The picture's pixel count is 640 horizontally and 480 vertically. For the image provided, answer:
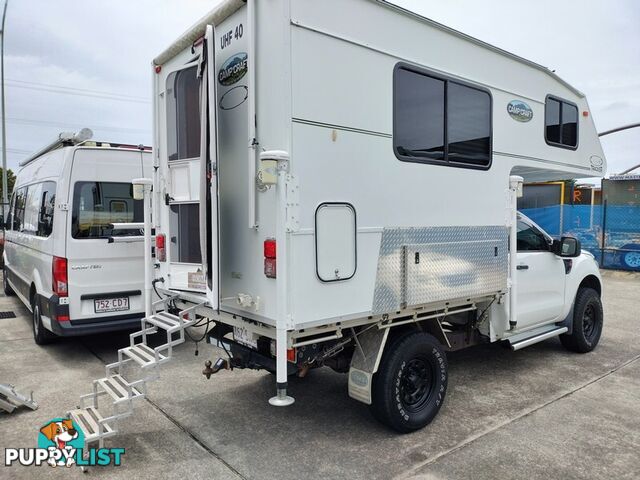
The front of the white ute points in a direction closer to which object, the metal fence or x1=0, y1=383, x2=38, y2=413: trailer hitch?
the metal fence

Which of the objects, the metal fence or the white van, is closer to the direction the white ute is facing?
the metal fence

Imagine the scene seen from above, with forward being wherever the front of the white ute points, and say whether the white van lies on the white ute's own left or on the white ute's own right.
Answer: on the white ute's own left

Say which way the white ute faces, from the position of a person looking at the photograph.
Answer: facing away from the viewer and to the right of the viewer

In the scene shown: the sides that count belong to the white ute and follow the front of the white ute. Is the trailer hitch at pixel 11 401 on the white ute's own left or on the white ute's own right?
on the white ute's own left

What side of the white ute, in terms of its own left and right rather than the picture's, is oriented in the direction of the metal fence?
front

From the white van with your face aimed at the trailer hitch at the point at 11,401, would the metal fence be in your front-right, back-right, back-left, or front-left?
back-left
